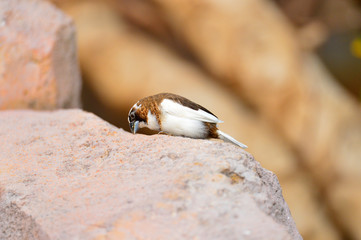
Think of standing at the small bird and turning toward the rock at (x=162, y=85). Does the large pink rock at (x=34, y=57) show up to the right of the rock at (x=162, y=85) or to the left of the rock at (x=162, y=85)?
left

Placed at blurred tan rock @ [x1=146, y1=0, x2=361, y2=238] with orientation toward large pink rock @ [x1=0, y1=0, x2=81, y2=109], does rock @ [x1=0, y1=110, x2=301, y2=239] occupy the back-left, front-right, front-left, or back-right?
front-left

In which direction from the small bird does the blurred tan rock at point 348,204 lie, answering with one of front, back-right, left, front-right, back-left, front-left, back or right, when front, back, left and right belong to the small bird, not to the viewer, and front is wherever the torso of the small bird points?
back-right

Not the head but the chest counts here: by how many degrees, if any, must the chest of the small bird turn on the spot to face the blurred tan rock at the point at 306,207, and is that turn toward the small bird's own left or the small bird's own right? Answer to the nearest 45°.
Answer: approximately 135° to the small bird's own right

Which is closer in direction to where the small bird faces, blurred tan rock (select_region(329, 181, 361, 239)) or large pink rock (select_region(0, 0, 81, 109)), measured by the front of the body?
the large pink rock

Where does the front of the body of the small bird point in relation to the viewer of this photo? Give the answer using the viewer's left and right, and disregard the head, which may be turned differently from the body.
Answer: facing to the left of the viewer

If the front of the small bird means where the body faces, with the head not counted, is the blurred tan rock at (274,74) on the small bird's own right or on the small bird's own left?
on the small bird's own right

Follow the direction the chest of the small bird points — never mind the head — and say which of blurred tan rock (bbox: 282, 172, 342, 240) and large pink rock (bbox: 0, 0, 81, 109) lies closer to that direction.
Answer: the large pink rock

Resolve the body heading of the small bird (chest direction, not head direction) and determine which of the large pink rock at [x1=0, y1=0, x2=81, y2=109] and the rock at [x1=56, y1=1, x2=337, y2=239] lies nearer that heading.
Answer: the large pink rock

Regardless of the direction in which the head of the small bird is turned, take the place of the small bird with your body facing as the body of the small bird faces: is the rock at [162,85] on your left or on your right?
on your right
